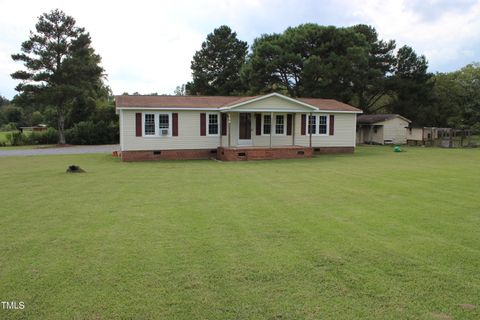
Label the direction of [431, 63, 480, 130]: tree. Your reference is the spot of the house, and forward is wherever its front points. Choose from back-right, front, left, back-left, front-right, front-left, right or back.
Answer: back-left

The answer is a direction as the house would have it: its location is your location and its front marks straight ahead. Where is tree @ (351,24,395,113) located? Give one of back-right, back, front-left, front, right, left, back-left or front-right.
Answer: back-left

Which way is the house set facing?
toward the camera

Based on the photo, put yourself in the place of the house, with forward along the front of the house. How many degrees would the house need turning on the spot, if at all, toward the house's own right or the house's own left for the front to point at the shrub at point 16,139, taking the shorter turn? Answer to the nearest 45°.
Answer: approximately 135° to the house's own right

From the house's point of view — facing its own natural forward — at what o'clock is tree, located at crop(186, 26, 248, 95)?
The tree is roughly at 6 o'clock from the house.

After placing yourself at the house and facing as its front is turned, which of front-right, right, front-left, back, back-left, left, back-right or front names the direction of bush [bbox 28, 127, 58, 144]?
back-right

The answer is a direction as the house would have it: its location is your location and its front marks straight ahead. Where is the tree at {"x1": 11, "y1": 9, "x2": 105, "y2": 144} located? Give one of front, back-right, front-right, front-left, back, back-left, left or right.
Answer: back-right

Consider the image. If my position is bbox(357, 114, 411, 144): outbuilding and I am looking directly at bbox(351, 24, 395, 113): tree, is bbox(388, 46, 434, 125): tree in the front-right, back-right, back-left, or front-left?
front-right

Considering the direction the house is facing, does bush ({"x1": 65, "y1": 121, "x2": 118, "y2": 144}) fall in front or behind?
behind

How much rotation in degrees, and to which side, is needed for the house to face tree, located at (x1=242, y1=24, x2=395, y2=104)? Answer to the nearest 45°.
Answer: approximately 135° to its left
